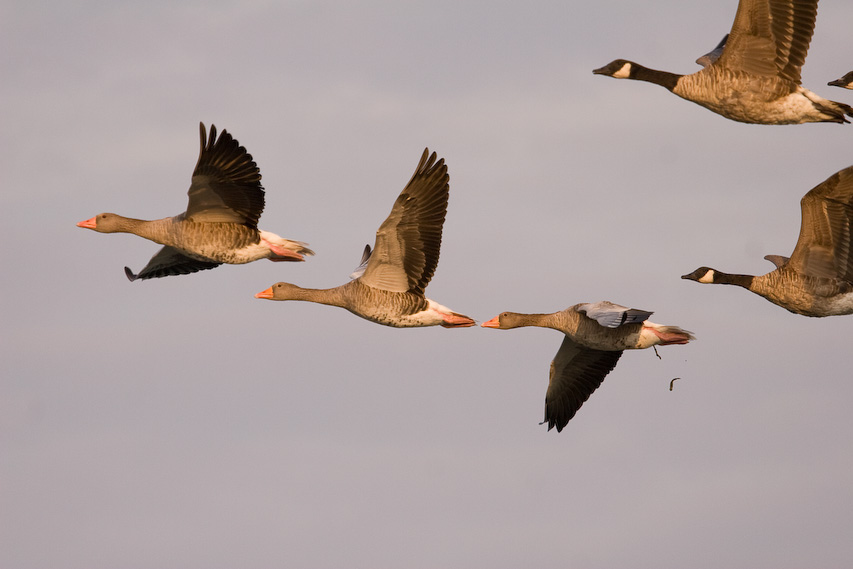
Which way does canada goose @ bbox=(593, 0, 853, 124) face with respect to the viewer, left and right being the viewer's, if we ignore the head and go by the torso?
facing to the left of the viewer

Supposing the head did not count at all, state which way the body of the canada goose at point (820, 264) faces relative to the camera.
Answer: to the viewer's left

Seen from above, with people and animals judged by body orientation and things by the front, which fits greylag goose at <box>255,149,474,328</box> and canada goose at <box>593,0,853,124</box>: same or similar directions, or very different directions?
same or similar directions

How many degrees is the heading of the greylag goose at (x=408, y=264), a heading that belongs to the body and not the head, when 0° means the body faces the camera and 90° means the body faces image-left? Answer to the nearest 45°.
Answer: approximately 90°

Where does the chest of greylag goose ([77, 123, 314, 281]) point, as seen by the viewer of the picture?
to the viewer's left

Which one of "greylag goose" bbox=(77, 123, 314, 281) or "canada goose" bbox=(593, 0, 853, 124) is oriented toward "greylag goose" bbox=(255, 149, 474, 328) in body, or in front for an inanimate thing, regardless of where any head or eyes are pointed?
the canada goose

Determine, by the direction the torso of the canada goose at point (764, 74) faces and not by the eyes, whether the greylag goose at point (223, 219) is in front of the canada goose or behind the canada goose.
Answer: in front

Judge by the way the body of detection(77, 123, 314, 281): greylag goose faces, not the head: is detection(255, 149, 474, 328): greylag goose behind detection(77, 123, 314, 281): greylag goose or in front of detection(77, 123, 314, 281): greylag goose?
behind

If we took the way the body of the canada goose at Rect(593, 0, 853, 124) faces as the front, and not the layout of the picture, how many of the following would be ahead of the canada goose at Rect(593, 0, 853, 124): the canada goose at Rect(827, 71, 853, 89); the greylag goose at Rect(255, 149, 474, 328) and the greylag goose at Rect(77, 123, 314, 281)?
2

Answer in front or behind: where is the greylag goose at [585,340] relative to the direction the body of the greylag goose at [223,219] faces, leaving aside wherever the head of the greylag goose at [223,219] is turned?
behind

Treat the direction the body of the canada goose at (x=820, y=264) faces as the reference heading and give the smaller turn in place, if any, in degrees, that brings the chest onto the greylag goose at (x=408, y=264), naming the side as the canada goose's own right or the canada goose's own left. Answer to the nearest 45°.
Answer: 0° — it already faces it

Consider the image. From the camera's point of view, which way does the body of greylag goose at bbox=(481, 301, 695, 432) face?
to the viewer's left

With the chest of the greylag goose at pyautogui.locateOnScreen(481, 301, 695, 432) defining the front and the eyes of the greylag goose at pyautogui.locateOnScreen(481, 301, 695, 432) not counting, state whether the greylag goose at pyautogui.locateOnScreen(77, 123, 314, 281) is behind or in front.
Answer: in front
